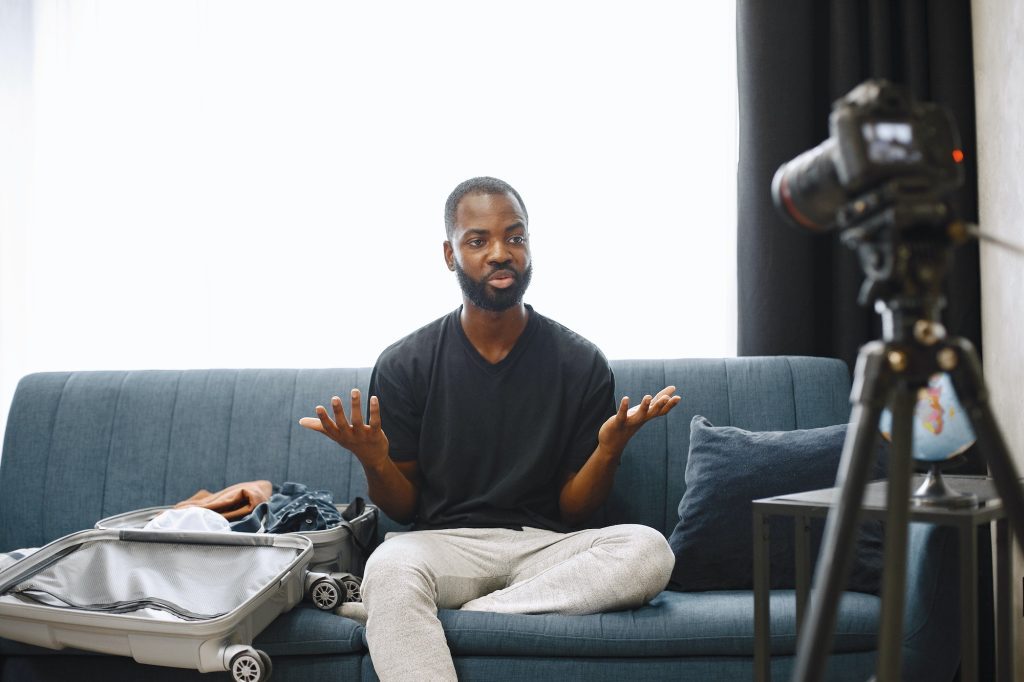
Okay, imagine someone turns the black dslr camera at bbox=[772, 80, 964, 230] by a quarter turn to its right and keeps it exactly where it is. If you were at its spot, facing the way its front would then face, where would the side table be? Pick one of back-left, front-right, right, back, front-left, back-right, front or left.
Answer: front-left

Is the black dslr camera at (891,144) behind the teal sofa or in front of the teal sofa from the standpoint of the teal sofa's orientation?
in front

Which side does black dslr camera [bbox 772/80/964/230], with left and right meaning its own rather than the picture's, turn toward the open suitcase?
front

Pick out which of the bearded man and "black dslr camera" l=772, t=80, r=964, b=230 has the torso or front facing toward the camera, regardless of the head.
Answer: the bearded man

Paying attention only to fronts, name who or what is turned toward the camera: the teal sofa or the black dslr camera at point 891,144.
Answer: the teal sofa

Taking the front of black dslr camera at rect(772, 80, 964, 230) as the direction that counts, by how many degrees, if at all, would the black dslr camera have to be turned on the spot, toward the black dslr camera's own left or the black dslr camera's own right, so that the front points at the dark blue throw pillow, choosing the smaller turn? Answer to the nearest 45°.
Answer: approximately 45° to the black dslr camera's own right

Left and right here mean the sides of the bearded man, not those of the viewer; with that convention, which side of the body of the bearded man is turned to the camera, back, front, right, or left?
front

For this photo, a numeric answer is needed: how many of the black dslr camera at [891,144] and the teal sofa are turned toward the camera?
1

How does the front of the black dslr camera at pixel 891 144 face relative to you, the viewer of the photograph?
facing away from the viewer and to the left of the viewer

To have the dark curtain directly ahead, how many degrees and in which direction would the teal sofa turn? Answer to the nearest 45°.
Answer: approximately 90° to its left

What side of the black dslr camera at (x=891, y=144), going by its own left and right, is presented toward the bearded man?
front

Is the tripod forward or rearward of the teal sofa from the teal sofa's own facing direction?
forward

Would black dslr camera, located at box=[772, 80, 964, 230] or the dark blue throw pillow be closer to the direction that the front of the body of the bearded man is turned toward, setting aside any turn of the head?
the black dslr camera

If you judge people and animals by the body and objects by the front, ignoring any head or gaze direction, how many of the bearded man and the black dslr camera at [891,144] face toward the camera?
1

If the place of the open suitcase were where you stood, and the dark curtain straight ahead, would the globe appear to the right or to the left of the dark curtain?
right

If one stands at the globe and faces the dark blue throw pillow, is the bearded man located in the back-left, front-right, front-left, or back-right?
front-left

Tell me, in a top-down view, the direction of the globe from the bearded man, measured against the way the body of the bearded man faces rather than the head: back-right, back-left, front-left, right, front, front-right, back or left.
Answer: front-left
